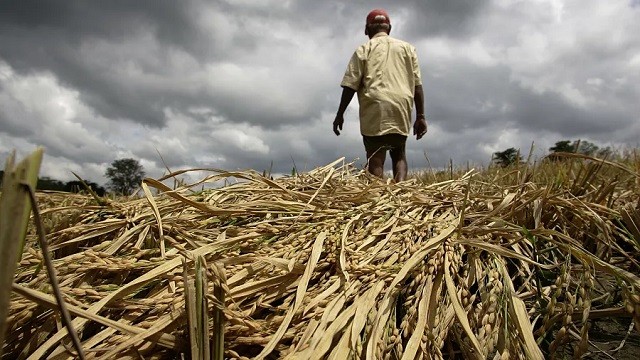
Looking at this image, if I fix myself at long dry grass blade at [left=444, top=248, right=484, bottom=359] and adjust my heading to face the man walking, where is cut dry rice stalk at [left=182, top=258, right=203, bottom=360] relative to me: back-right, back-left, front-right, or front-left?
back-left

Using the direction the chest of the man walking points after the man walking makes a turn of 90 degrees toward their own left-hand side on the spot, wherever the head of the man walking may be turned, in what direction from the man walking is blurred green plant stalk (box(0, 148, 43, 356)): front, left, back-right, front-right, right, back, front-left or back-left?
left

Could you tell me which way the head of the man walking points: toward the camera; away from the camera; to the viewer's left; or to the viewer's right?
away from the camera

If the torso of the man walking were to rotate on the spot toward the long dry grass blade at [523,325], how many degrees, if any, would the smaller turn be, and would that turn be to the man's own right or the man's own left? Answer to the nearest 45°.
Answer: approximately 180°

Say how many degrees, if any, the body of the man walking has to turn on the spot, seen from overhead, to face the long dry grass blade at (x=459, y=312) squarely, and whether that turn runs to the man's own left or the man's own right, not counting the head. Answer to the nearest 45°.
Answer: approximately 180°

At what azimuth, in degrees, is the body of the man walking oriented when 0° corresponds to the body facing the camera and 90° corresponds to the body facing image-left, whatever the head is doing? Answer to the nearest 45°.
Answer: approximately 180°

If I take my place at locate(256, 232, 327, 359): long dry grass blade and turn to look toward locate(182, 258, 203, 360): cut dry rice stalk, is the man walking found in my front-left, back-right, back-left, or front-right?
back-right

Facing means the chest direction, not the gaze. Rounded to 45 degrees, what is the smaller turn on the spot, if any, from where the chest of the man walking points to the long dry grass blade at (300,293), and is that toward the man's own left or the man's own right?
approximately 180°

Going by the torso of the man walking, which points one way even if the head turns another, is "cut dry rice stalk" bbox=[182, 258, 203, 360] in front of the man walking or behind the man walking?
behind
